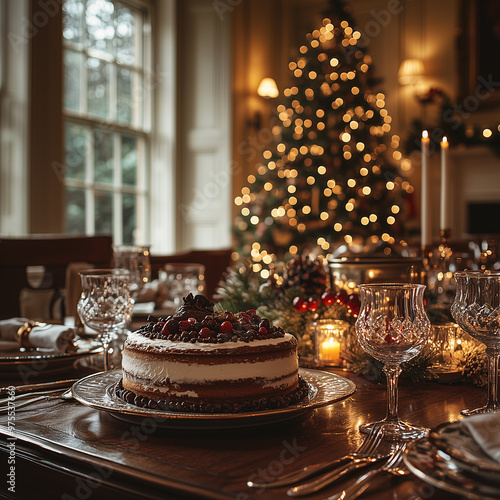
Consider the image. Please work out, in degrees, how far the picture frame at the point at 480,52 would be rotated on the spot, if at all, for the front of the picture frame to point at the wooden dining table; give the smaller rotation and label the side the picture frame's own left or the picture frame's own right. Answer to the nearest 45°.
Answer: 0° — it already faces it

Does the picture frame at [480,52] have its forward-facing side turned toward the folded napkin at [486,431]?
yes

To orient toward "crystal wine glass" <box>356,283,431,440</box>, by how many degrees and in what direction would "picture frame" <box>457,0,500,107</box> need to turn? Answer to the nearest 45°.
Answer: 0° — it already faces it

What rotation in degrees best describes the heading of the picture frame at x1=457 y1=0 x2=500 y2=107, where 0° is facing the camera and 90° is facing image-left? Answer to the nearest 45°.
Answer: approximately 0°
